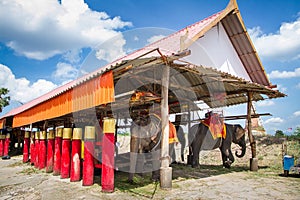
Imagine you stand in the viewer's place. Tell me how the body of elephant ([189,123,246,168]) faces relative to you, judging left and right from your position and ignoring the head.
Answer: facing to the right of the viewer

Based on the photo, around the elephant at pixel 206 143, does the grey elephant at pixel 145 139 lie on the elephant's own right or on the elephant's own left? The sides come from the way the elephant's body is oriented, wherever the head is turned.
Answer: on the elephant's own right

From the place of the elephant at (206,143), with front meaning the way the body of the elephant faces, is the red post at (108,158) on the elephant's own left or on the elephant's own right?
on the elephant's own right

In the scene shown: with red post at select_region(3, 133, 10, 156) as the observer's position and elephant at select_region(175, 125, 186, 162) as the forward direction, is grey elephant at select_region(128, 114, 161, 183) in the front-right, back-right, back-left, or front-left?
front-right

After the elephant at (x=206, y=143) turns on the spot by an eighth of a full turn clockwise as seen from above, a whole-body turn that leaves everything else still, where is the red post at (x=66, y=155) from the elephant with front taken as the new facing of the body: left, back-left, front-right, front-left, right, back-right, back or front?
right

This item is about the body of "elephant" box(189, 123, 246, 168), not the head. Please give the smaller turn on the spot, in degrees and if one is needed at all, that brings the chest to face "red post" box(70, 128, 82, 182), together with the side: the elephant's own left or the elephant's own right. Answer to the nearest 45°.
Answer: approximately 135° to the elephant's own right

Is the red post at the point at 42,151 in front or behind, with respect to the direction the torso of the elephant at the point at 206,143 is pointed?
behind

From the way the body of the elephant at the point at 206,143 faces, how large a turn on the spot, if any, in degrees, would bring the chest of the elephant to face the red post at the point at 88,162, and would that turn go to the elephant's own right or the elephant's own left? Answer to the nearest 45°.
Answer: approximately 135° to the elephant's own right

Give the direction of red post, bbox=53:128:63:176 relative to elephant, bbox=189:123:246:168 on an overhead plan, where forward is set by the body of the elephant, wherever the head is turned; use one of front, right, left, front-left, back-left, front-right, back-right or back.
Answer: back-right
